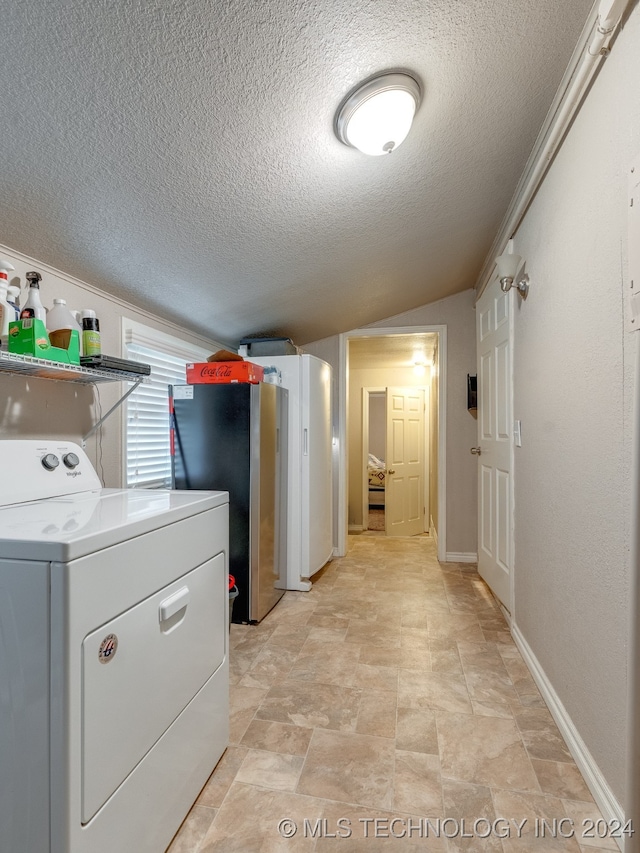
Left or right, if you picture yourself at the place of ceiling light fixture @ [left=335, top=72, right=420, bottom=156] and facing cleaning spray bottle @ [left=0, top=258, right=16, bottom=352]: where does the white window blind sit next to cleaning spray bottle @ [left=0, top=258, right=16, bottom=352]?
right

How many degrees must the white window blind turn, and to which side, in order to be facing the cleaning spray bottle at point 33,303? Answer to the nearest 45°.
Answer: approximately 45° to its right

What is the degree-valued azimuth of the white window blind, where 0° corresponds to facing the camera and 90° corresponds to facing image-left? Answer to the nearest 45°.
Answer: approximately 315°

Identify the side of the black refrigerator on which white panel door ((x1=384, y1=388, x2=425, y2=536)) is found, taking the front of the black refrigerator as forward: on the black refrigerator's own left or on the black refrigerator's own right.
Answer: on the black refrigerator's own left

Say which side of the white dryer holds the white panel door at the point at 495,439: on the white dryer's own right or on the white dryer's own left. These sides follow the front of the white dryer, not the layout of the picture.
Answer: on the white dryer's own left

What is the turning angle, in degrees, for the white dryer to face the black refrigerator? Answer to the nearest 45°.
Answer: approximately 90° to its left

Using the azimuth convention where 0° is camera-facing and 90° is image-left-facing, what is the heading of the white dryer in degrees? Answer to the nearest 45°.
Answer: approximately 315°
